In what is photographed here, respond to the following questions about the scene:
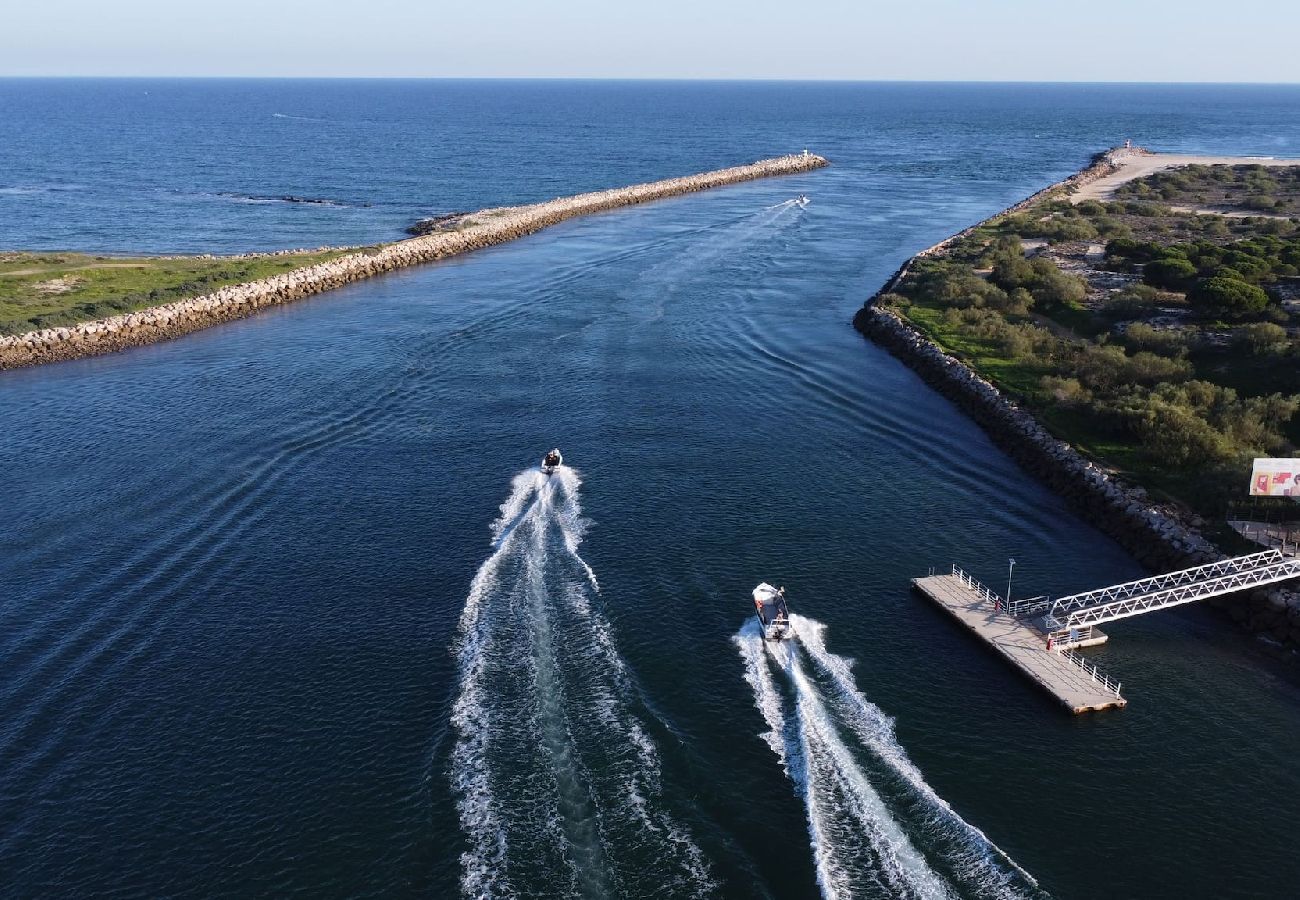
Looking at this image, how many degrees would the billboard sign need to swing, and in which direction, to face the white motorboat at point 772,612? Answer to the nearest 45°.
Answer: approximately 45° to its right

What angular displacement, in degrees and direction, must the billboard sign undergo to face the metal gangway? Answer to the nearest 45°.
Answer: approximately 45° to its right

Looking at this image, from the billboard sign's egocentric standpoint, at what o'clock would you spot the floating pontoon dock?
The floating pontoon dock is roughly at 1 o'clock from the billboard sign.

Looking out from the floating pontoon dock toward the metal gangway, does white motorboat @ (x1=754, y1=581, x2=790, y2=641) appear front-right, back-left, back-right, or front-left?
back-left

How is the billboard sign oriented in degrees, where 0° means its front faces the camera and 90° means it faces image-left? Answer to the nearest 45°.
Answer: approximately 0°
